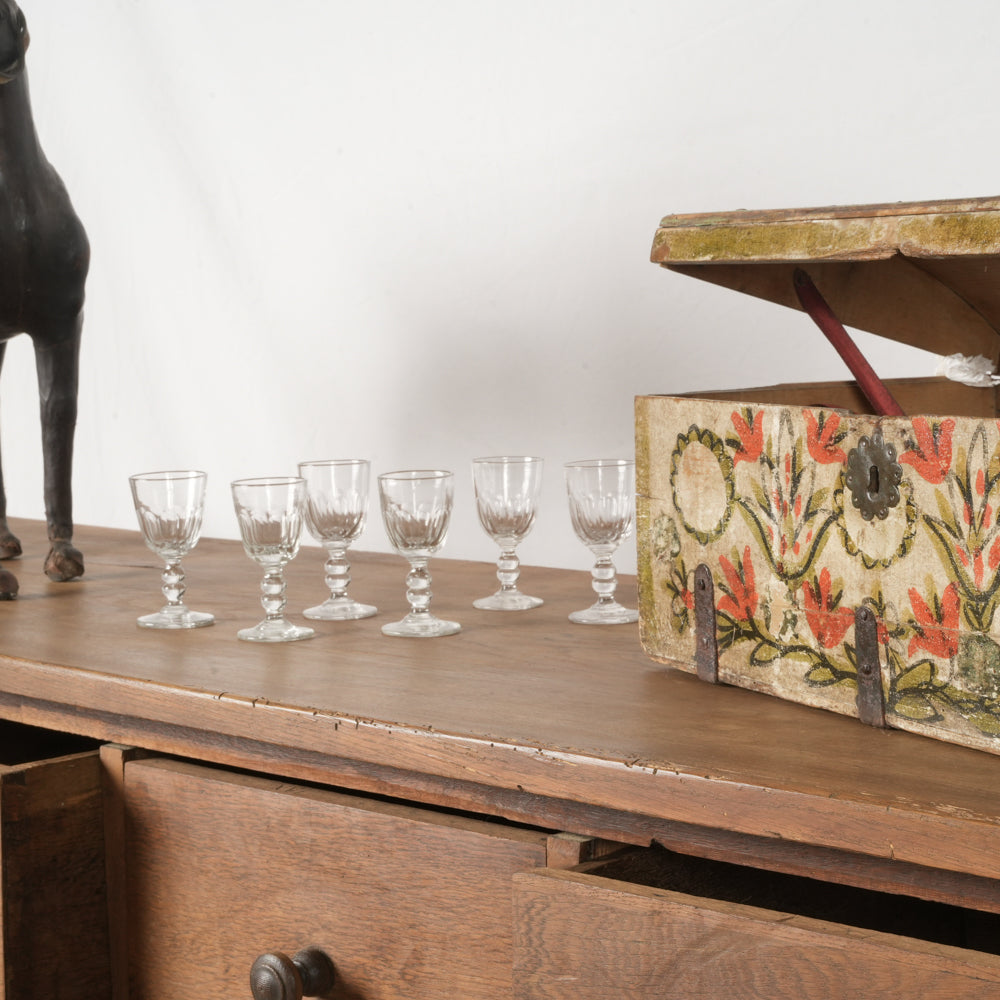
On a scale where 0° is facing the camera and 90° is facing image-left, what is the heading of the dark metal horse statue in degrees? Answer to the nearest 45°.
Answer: approximately 315°

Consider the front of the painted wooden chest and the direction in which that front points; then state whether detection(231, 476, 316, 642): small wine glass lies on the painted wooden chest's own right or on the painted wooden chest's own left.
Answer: on the painted wooden chest's own right

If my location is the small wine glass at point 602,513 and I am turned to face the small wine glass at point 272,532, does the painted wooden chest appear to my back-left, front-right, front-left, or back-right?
back-left

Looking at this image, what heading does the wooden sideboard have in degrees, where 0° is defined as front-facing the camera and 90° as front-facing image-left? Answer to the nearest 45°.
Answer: approximately 45°
